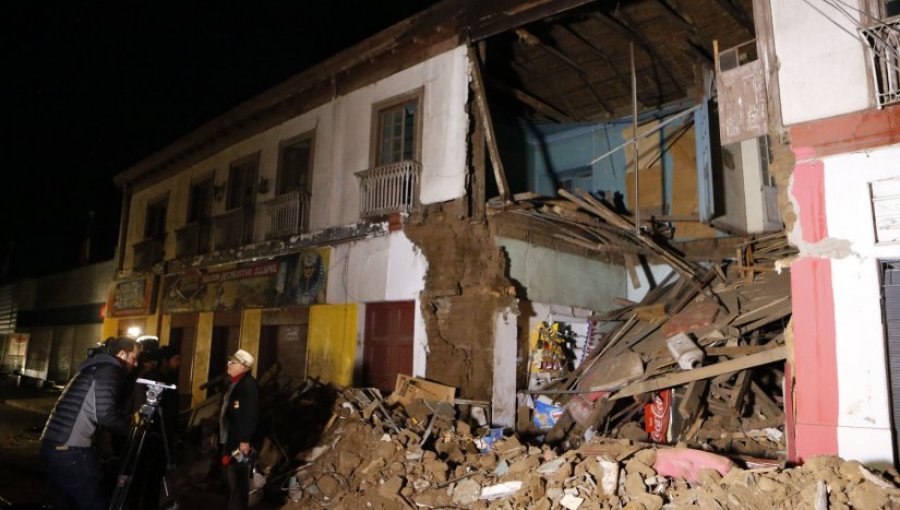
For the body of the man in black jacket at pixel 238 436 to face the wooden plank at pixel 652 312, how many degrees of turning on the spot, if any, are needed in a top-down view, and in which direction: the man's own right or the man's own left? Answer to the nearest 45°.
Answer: approximately 180°

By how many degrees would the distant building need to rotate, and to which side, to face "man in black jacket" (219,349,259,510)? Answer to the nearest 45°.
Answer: approximately 45° to its left

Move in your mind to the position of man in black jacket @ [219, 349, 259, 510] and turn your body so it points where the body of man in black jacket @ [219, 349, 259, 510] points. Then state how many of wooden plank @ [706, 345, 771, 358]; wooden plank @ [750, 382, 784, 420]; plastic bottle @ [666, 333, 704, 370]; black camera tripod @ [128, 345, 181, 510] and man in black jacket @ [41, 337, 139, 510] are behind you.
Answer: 3

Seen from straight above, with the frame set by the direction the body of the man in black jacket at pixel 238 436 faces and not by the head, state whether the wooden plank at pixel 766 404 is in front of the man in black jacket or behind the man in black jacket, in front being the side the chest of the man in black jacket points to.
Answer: behind

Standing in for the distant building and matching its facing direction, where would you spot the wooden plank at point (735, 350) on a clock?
The wooden plank is roughly at 10 o'clock from the distant building.

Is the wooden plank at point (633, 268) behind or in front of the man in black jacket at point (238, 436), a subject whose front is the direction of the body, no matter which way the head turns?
behind

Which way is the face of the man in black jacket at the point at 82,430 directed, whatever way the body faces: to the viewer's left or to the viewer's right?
to the viewer's right

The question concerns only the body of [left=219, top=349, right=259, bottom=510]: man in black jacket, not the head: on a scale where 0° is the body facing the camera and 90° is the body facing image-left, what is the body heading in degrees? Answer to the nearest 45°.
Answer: approximately 90°

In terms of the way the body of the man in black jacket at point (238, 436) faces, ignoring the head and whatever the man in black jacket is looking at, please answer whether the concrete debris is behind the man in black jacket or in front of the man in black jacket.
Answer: behind
